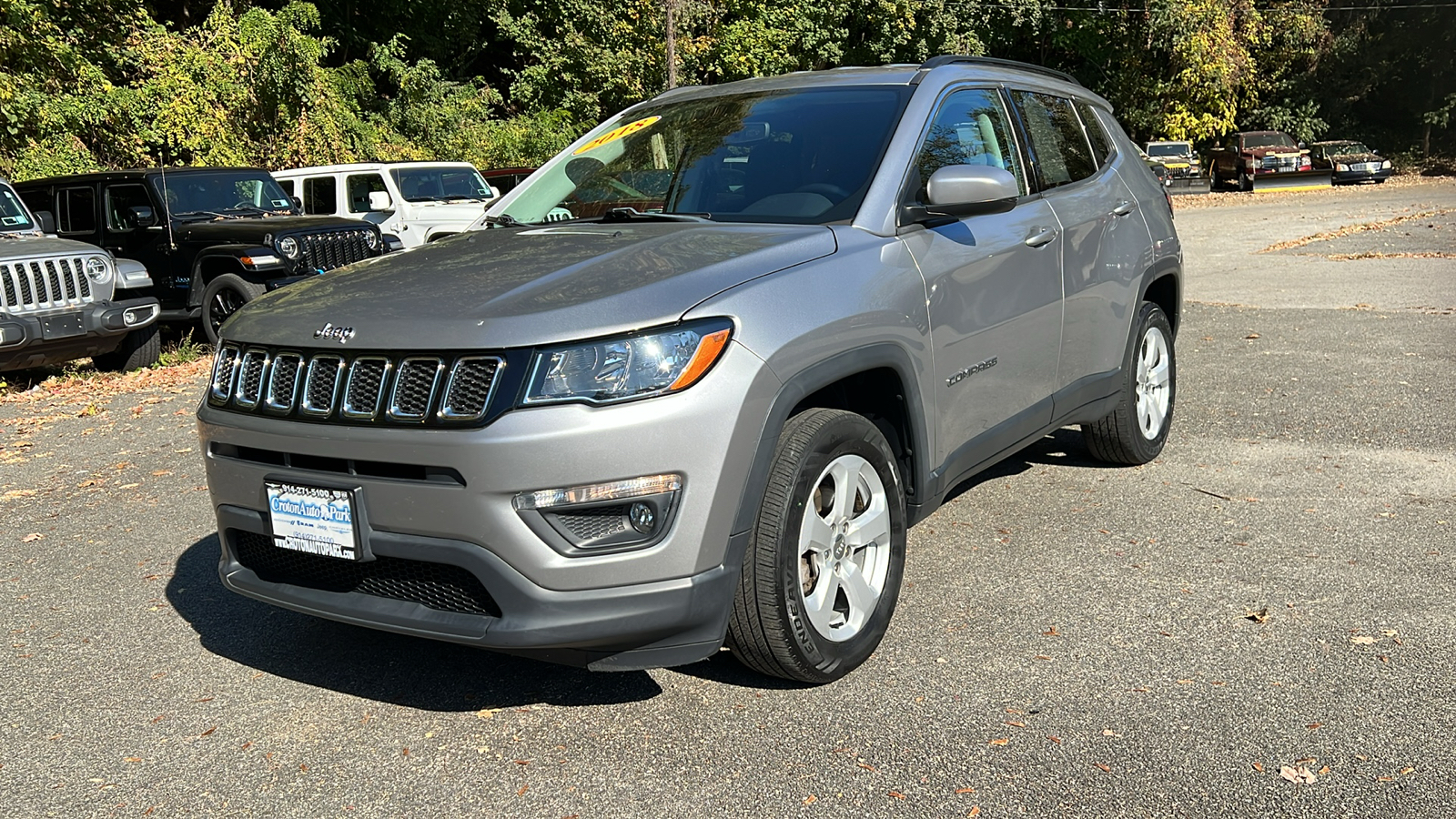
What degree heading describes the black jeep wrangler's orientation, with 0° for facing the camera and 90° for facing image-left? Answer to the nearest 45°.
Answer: approximately 315°

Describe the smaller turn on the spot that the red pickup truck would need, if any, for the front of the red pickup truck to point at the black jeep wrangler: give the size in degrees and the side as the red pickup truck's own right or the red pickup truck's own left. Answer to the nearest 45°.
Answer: approximately 45° to the red pickup truck's own right

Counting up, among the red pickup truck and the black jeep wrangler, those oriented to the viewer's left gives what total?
0

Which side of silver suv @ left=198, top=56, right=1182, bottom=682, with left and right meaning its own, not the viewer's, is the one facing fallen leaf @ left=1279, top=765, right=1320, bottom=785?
left

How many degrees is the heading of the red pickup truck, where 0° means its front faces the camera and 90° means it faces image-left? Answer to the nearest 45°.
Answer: approximately 315°

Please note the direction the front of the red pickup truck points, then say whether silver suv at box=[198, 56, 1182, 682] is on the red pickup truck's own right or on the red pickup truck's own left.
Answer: on the red pickup truck's own right

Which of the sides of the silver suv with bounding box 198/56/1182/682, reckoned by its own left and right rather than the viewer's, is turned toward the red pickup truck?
back

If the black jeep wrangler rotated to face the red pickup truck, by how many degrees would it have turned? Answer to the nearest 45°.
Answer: approximately 90° to its left

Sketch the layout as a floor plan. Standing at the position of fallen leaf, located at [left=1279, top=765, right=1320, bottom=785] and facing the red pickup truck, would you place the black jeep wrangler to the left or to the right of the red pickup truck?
left

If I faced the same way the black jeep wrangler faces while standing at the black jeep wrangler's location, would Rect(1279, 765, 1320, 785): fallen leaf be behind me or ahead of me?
ahead
